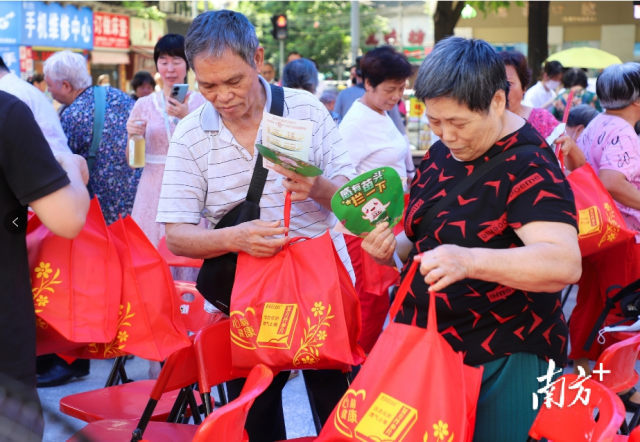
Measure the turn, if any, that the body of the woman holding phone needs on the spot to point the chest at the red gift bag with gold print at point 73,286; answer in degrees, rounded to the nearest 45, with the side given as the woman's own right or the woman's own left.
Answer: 0° — they already face it

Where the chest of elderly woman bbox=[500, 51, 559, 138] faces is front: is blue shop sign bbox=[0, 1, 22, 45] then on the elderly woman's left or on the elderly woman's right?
on the elderly woman's right

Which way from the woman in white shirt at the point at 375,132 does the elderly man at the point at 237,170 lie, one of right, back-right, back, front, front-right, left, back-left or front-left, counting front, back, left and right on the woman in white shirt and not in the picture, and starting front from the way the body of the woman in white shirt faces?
front-right

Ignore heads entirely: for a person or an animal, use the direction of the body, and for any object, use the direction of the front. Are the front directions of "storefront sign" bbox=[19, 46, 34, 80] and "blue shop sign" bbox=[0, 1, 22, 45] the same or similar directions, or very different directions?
same or similar directions

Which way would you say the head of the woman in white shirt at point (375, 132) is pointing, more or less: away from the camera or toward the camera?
toward the camera

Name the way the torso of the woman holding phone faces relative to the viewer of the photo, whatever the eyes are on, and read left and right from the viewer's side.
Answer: facing the viewer

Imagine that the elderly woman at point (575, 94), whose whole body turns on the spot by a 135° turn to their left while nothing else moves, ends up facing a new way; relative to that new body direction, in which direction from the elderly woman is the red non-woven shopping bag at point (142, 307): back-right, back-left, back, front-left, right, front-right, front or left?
back-right

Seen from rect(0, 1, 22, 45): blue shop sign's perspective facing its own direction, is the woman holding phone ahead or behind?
ahead

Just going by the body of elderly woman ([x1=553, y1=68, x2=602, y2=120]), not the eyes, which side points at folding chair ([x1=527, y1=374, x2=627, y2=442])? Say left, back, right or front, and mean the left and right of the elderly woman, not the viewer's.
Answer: front

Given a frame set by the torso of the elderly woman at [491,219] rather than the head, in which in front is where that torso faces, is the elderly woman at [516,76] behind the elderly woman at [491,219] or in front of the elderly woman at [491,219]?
behind

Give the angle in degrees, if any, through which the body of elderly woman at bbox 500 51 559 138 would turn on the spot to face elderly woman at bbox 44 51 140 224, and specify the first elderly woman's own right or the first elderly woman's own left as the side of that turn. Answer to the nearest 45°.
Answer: approximately 45° to the first elderly woman's own right

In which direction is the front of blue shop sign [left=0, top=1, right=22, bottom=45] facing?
toward the camera
